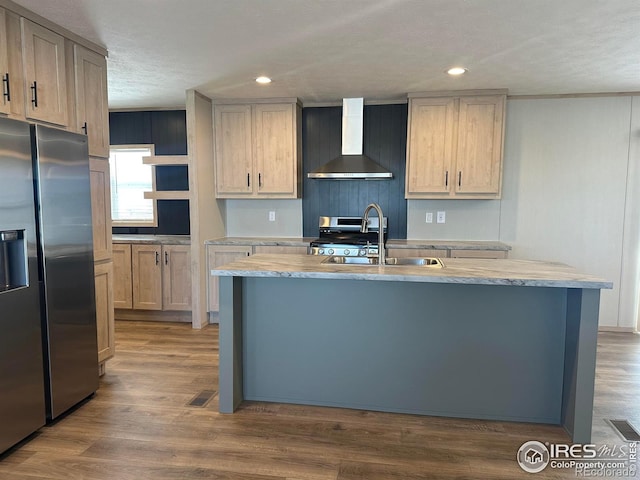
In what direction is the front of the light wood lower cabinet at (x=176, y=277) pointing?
toward the camera

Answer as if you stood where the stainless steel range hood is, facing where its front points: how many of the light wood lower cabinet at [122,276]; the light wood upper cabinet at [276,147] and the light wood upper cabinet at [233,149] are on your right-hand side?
3

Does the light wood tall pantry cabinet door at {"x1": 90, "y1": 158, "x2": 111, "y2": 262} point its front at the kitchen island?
yes

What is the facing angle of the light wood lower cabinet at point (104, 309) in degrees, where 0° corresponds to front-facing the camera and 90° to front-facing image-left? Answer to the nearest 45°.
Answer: approximately 315°

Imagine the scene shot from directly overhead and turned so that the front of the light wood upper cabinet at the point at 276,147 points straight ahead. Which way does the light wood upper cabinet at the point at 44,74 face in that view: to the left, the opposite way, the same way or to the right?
to the left

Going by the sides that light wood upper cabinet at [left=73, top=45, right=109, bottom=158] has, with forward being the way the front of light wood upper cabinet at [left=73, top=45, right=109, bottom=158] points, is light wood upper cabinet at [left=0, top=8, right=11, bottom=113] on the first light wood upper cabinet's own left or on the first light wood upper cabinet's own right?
on the first light wood upper cabinet's own right

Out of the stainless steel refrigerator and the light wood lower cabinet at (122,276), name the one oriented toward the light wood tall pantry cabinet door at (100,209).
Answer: the light wood lower cabinet

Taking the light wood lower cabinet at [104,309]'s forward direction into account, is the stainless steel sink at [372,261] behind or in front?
in front

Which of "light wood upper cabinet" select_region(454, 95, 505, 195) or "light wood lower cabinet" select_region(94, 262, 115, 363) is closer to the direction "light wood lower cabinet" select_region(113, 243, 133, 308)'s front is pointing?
the light wood lower cabinet

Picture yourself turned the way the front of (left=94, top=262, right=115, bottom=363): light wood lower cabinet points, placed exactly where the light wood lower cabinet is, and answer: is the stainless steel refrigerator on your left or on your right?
on your right

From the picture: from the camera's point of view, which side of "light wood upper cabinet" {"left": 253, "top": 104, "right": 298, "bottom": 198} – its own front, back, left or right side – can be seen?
front

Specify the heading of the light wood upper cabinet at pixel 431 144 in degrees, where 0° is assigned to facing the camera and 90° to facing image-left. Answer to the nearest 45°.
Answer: approximately 0°

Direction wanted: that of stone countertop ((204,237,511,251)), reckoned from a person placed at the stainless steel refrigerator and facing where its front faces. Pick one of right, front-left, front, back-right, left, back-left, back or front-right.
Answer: front-left

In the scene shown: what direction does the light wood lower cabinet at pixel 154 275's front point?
toward the camera

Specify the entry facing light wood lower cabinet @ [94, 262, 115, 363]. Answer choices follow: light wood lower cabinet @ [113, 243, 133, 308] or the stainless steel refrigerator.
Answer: light wood lower cabinet @ [113, 243, 133, 308]

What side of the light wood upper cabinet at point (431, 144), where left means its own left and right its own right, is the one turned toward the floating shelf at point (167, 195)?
right

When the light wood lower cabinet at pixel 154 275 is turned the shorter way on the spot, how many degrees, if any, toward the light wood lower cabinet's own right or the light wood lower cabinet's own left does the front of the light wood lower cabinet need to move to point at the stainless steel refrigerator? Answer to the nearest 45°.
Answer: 0° — it already faces it

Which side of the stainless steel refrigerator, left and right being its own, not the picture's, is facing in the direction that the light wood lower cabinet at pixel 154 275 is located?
left

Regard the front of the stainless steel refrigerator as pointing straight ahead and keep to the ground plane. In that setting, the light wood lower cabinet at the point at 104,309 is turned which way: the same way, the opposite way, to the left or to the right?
the same way
